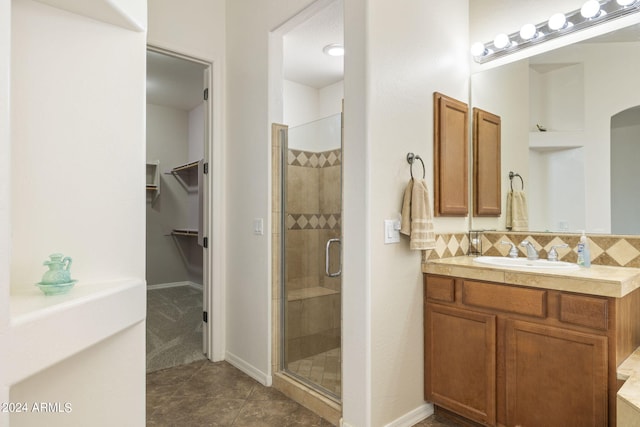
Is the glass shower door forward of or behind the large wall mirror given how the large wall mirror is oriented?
forward

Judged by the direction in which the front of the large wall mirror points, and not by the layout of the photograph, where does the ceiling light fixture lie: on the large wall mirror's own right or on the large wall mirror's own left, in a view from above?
on the large wall mirror's own right

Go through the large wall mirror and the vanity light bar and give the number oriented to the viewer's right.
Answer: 0

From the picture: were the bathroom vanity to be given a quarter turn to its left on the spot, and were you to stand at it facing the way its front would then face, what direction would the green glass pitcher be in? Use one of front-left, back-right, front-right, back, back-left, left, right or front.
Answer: right

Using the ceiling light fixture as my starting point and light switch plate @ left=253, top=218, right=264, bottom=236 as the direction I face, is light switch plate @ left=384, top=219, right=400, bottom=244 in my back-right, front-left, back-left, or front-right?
front-left

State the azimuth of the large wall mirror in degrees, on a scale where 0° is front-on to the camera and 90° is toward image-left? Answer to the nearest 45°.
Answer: approximately 45°

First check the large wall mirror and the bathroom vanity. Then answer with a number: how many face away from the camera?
0

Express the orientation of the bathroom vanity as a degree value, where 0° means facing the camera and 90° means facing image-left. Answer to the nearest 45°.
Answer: approximately 45°

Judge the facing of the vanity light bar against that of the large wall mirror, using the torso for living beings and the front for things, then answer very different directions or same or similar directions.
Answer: same or similar directions

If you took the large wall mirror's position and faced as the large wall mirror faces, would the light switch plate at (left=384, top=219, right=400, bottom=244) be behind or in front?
in front

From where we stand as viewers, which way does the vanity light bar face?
facing the viewer and to the left of the viewer

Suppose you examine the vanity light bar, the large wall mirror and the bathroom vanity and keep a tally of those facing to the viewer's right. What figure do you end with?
0

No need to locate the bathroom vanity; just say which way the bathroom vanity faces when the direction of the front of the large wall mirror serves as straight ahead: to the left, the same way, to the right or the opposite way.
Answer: the same way

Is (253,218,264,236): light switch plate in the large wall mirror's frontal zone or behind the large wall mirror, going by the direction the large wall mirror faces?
frontal zone

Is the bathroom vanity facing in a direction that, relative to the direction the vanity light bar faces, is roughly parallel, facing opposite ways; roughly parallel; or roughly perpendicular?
roughly parallel
